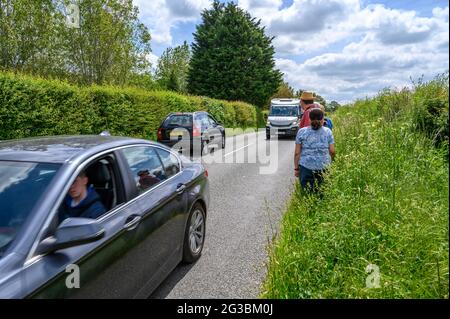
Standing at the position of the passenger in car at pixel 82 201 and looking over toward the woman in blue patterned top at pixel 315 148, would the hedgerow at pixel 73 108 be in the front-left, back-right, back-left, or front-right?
front-left

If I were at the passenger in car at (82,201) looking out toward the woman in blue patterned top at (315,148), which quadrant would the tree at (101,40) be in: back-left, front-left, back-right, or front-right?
front-left

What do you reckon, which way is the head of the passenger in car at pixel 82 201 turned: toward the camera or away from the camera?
toward the camera

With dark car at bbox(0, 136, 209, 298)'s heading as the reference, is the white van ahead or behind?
behind

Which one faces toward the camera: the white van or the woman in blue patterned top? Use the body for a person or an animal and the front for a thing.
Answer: the white van

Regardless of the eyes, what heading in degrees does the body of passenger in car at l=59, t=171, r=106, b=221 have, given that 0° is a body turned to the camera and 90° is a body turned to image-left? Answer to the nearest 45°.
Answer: approximately 45°

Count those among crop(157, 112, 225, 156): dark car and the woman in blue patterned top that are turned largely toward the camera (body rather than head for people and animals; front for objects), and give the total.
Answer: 0

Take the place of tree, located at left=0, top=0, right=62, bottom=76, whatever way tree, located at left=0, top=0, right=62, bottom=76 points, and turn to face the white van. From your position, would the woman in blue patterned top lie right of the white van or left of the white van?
right

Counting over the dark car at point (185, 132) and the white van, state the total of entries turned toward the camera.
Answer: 1

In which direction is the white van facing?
toward the camera

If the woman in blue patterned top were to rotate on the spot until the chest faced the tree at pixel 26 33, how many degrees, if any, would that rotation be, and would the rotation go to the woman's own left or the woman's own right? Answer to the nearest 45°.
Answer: approximately 45° to the woman's own left

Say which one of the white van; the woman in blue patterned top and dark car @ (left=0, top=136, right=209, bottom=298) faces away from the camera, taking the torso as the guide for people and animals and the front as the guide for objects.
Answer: the woman in blue patterned top

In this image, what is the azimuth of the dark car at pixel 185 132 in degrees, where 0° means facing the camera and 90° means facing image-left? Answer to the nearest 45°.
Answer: approximately 225°

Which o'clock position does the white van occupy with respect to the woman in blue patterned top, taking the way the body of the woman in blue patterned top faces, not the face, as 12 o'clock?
The white van is roughly at 12 o'clock from the woman in blue patterned top.

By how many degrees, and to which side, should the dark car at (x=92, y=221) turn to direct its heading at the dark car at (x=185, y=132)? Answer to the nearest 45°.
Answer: approximately 135° to its right

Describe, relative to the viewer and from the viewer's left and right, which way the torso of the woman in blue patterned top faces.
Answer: facing away from the viewer
